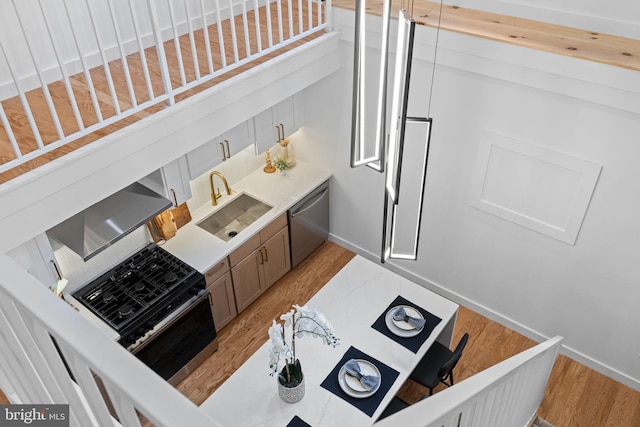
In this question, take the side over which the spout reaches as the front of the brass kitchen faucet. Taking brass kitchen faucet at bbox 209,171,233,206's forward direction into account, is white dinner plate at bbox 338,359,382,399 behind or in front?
in front

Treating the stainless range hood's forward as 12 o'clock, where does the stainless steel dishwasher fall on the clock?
The stainless steel dishwasher is roughly at 10 o'clock from the stainless range hood.

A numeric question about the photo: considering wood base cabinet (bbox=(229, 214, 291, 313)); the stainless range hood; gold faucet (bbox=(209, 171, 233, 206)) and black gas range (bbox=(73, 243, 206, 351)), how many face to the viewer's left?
0

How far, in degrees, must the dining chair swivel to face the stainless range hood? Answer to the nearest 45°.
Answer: approximately 45° to its left

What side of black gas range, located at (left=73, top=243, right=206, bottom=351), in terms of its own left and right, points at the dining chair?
front

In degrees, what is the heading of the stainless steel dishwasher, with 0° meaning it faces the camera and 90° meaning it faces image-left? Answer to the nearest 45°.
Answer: approximately 315°

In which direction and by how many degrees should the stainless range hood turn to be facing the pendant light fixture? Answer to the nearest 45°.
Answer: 0° — it already faces it

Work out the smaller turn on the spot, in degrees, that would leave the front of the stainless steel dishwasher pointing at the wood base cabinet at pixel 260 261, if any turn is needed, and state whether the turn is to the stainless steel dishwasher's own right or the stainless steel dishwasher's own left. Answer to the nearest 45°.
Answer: approximately 90° to the stainless steel dishwasher's own right

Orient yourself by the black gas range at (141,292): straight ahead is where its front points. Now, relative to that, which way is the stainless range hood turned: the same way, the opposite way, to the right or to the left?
the same way

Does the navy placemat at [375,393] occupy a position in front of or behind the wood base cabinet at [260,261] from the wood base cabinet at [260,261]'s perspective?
in front

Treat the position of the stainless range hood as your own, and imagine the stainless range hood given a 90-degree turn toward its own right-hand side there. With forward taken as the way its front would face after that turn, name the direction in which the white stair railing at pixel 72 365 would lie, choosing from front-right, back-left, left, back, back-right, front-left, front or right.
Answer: front-left

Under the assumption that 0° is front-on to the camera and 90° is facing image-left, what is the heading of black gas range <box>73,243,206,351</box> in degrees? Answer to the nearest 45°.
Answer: approximately 315°

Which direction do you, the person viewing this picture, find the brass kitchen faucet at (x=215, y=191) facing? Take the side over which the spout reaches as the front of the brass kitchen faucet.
facing the viewer and to the right of the viewer
